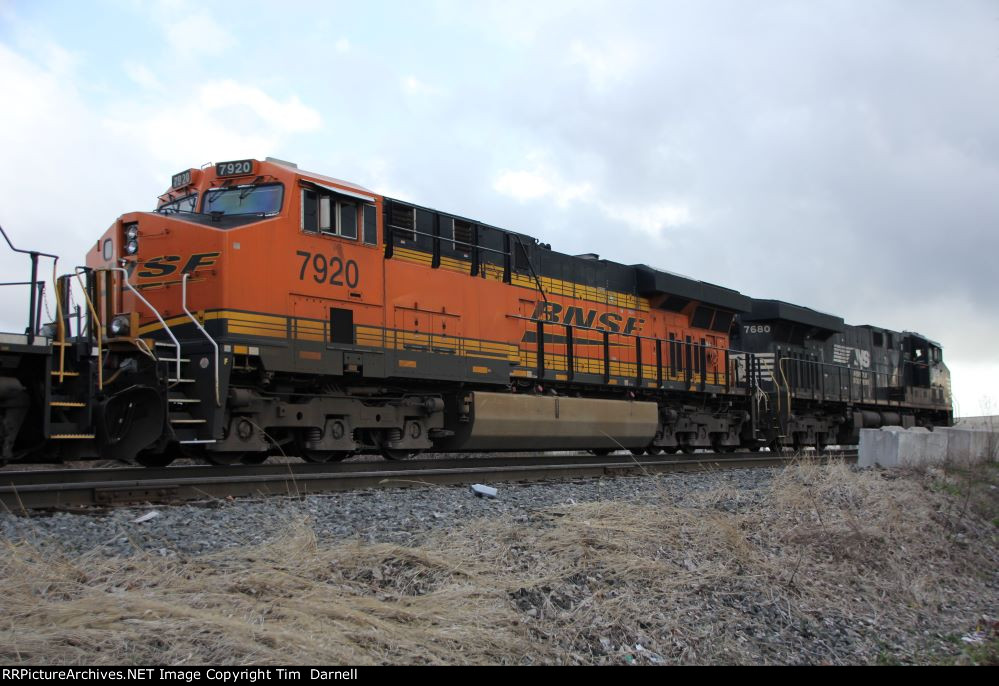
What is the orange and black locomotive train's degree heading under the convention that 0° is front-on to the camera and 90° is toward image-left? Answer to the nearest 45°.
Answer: approximately 45°

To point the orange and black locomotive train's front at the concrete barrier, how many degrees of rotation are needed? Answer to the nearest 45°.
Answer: approximately 135° to its left
